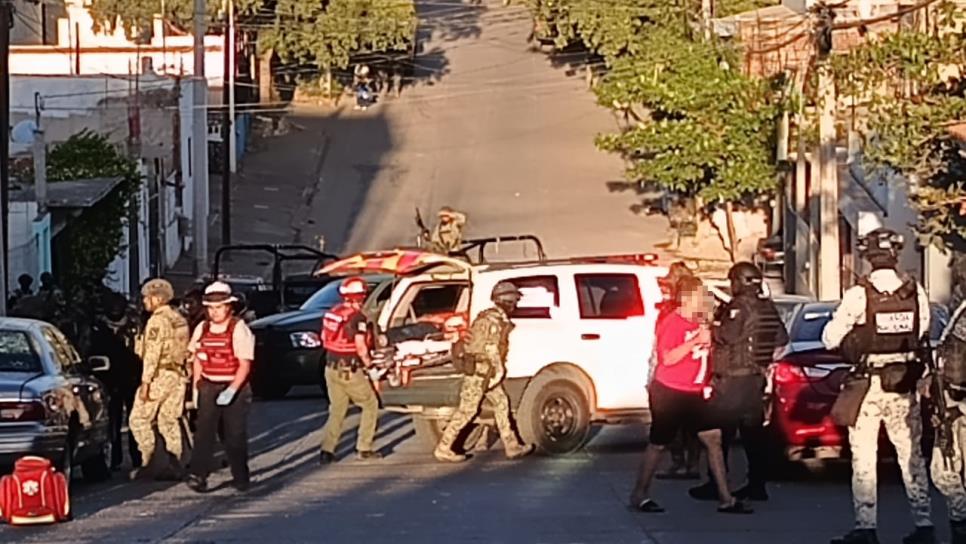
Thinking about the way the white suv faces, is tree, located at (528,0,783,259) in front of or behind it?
in front

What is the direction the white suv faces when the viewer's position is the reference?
facing away from the viewer and to the right of the viewer

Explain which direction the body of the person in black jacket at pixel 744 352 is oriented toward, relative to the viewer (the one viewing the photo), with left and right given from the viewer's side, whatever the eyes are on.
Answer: facing away from the viewer and to the left of the viewer

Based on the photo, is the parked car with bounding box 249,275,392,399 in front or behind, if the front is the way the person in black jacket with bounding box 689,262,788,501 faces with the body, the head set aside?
in front

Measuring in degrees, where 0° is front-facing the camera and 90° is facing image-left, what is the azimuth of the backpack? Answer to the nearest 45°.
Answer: approximately 0°

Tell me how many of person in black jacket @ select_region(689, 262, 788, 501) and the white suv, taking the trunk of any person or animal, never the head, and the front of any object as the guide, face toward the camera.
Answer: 0

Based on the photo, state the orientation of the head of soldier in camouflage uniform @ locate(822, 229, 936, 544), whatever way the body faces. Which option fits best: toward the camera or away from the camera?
away from the camera
